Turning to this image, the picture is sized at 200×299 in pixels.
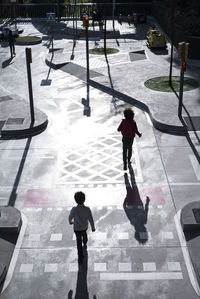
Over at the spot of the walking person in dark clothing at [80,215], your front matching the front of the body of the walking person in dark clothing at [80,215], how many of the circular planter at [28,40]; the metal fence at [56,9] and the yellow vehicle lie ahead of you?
3

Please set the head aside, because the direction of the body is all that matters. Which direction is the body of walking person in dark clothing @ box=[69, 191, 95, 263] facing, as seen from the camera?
away from the camera

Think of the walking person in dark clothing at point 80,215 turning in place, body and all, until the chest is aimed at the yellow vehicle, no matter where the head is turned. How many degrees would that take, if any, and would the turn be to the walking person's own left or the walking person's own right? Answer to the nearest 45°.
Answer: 0° — they already face it

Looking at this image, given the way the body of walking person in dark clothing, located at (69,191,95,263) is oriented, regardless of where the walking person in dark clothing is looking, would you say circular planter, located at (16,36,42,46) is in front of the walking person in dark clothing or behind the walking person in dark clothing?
in front

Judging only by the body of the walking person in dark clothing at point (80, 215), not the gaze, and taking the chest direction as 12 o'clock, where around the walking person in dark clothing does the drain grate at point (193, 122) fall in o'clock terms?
The drain grate is roughly at 1 o'clock from the walking person in dark clothing.

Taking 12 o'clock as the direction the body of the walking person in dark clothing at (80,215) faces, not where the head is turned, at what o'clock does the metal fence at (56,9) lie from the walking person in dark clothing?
The metal fence is roughly at 12 o'clock from the walking person in dark clothing.
